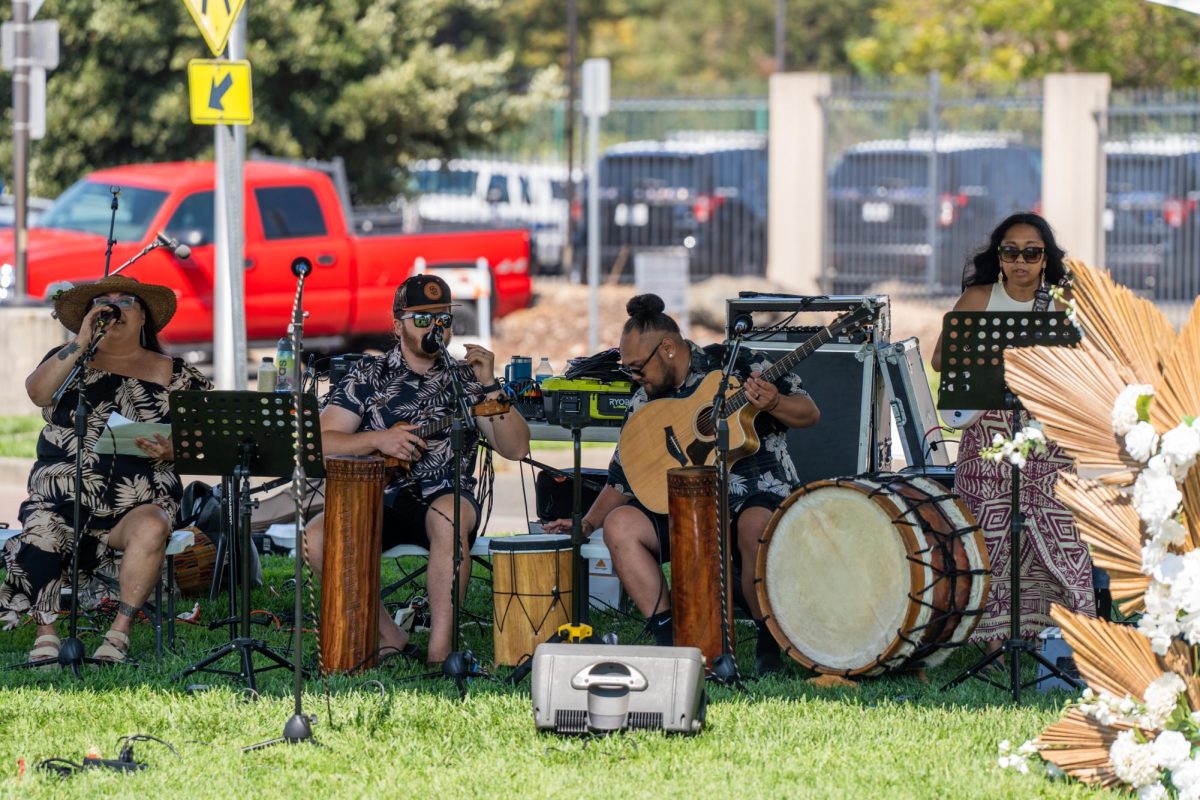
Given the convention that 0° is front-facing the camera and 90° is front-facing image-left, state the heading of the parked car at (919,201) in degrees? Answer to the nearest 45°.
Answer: approximately 225°

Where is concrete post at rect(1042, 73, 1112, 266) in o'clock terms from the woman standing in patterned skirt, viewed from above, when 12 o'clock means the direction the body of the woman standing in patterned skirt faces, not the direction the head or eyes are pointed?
The concrete post is roughly at 6 o'clock from the woman standing in patterned skirt.

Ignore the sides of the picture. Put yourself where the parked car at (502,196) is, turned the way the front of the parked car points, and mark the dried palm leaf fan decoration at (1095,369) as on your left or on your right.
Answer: on your left

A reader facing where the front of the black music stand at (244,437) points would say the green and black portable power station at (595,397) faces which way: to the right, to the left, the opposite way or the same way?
the opposite way

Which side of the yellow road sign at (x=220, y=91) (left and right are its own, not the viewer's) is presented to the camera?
front

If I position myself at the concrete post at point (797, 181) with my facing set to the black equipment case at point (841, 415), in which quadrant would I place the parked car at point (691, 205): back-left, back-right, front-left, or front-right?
back-right

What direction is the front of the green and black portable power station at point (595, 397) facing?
toward the camera

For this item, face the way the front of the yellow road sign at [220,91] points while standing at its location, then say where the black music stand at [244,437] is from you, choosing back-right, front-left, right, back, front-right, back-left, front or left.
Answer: front

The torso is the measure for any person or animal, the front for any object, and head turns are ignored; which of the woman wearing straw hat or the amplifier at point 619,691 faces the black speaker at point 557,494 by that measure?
the amplifier

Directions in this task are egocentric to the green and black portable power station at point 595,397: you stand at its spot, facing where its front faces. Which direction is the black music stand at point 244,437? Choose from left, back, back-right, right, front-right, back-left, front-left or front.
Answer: front-right

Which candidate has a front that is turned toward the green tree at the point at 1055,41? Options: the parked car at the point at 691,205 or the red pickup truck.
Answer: the parked car
